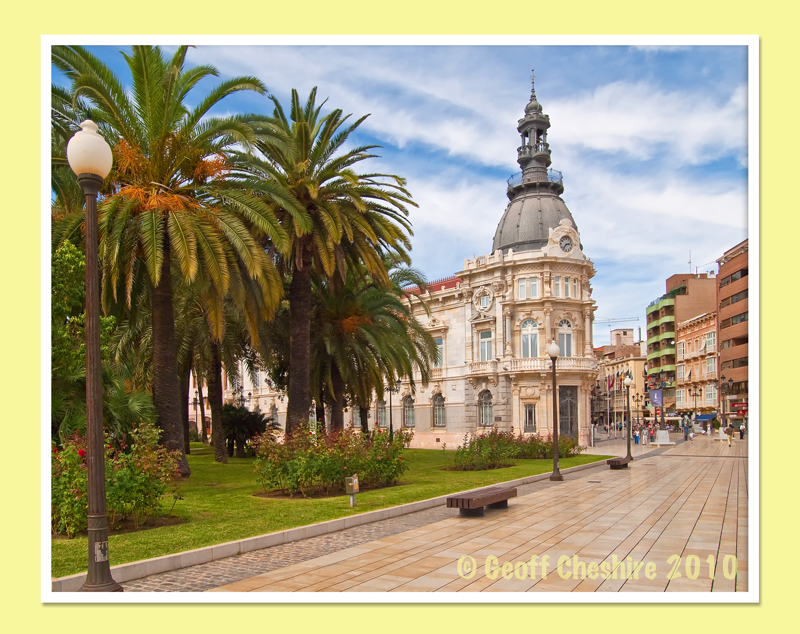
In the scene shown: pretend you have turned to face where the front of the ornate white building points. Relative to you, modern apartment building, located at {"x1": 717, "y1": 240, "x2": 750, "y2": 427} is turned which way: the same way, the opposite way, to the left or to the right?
to the right

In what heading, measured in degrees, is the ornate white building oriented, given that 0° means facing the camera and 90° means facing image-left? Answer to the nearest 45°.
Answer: approximately 315°

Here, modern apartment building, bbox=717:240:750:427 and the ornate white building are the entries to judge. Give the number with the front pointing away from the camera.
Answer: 0

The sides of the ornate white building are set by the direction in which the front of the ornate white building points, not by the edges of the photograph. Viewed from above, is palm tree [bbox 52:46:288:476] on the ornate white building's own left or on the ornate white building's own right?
on the ornate white building's own right

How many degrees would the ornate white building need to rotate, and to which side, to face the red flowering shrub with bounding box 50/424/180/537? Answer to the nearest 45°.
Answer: approximately 45° to its right

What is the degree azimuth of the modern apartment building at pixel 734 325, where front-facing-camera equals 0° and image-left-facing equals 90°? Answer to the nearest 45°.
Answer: approximately 45°

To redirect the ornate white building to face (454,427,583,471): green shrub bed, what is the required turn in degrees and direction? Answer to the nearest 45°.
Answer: approximately 45° to its right
